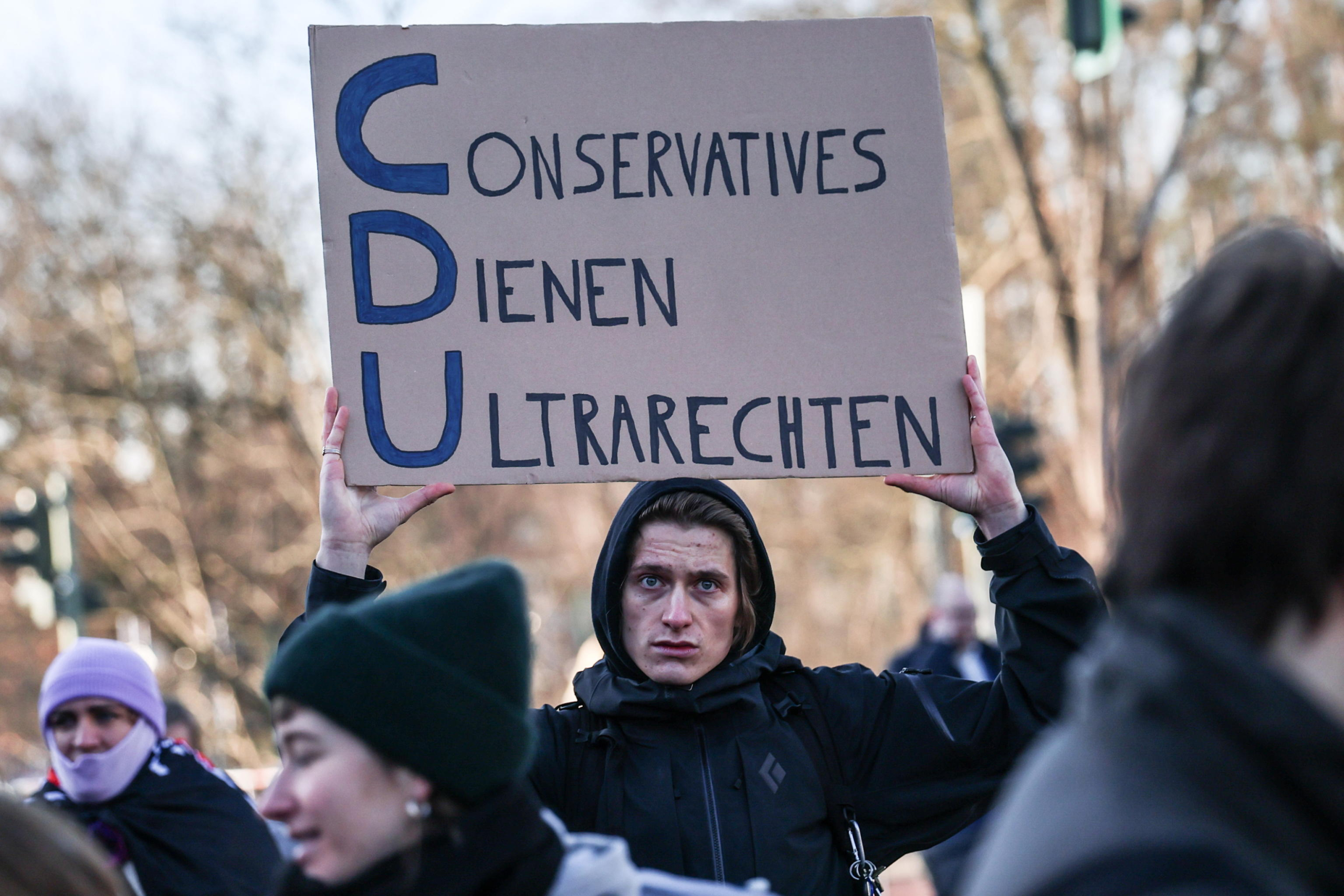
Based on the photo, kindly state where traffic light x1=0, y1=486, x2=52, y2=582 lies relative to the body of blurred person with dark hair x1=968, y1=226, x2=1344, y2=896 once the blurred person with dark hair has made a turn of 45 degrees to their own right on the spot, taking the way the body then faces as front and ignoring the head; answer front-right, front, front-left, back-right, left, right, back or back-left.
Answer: back-left

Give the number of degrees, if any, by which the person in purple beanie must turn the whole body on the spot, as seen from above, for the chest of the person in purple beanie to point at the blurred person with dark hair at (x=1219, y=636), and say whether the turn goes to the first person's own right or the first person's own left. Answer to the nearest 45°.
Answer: approximately 45° to the first person's own left

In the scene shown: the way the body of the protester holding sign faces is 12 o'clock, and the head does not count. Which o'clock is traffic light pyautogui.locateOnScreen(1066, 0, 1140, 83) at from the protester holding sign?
The traffic light is roughly at 7 o'clock from the protester holding sign.

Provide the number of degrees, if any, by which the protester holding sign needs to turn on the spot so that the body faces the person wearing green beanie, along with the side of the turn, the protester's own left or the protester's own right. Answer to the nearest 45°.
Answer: approximately 45° to the protester's own right

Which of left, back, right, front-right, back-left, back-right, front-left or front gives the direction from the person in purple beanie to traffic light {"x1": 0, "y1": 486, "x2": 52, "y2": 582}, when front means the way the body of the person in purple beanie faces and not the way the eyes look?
back-right

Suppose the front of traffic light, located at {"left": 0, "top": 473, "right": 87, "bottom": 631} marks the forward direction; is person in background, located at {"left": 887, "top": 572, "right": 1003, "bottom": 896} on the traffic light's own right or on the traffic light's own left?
on the traffic light's own left

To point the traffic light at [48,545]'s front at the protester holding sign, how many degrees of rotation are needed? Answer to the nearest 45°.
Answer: approximately 90° to its left

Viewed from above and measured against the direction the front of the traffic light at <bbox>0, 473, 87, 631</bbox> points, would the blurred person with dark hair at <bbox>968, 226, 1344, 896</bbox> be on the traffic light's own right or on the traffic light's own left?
on the traffic light's own left

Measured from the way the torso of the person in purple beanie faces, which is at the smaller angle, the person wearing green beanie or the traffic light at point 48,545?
the person wearing green beanie
